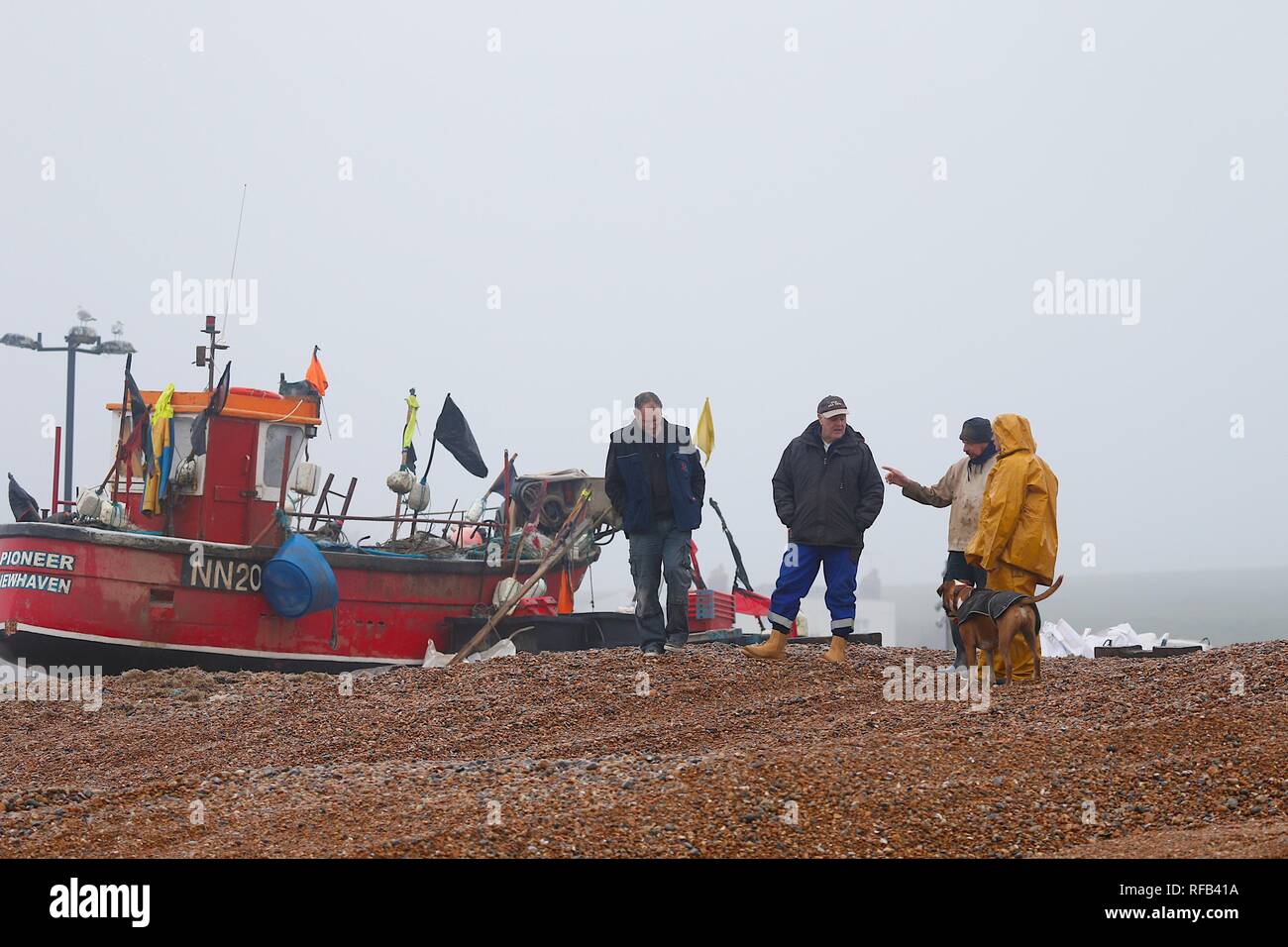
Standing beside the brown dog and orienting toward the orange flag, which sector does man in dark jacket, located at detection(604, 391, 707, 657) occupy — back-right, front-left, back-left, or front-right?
front-left

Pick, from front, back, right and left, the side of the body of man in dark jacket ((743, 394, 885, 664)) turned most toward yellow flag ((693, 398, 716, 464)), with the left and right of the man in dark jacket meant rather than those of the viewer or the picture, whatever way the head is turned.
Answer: back

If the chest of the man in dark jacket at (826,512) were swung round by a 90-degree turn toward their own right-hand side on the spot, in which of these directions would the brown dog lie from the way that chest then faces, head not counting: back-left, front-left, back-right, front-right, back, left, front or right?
back-left

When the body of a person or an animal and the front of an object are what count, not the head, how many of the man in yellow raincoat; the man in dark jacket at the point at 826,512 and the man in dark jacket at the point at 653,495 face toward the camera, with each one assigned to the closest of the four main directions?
2

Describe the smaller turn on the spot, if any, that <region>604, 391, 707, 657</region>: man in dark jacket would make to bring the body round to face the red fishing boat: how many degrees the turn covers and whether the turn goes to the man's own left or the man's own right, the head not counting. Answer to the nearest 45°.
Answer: approximately 135° to the man's own right

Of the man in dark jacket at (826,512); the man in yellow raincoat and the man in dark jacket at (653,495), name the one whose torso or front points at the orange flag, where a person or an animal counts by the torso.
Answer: the man in yellow raincoat

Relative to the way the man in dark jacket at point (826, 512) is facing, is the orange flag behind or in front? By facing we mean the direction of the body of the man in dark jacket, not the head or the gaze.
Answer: behind

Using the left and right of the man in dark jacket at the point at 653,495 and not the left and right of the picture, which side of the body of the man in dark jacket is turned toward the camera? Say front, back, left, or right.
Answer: front

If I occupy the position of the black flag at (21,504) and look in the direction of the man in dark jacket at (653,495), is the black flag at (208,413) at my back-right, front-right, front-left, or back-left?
front-left

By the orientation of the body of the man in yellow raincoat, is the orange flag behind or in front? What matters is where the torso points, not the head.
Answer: in front

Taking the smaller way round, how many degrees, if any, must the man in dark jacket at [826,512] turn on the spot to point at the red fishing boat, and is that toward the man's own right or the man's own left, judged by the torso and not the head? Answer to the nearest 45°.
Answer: approximately 135° to the man's own right

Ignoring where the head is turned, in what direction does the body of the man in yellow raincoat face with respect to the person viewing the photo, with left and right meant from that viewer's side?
facing away from the viewer and to the left of the viewer

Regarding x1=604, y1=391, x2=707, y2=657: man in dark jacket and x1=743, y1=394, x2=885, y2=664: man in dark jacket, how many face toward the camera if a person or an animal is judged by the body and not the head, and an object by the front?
2

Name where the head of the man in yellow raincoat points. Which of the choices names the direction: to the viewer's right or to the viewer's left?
to the viewer's left

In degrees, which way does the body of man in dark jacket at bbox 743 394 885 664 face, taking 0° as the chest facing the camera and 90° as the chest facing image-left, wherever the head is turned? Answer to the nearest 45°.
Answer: approximately 0°

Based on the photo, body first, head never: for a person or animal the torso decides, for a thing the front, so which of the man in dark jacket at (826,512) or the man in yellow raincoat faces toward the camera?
the man in dark jacket

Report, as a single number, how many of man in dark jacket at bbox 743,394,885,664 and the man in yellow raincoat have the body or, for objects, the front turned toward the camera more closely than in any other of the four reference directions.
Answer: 1
